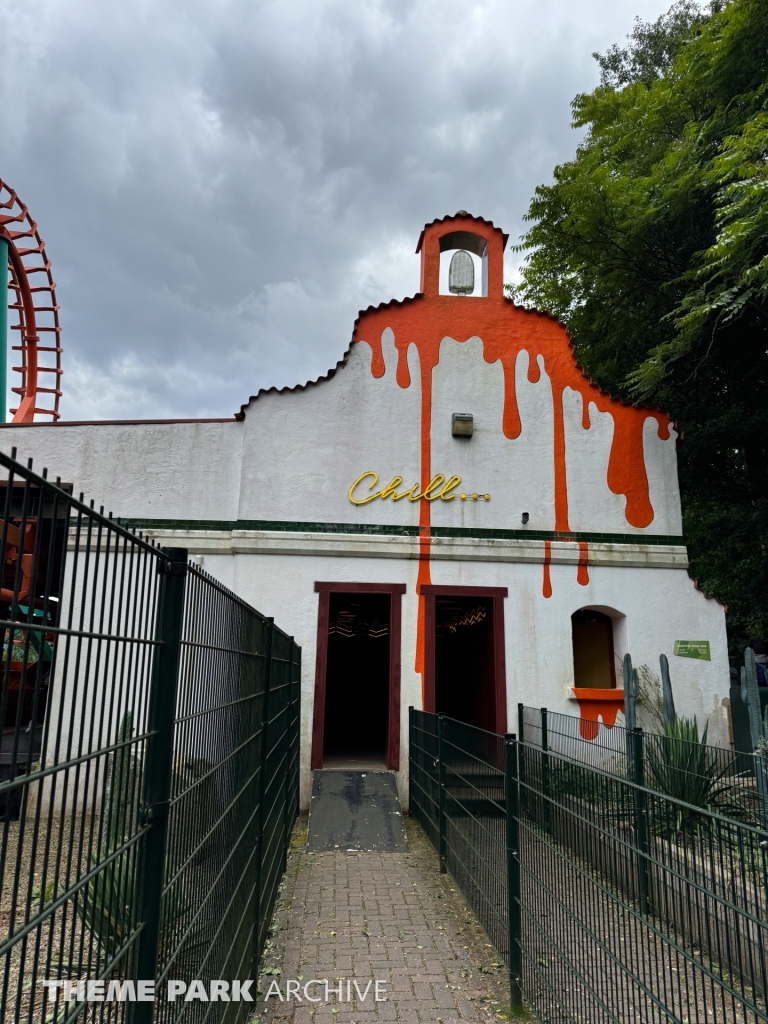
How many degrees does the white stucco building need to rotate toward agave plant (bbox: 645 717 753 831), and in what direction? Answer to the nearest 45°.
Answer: approximately 45° to its left

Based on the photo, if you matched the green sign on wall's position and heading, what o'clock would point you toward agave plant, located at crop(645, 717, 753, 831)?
The agave plant is roughly at 12 o'clock from the green sign on wall.

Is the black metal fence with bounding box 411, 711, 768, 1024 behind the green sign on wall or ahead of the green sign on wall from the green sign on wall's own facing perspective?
ahead

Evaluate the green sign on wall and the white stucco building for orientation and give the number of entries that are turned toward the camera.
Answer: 2

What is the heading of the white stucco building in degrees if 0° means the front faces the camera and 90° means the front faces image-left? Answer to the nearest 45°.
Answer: approximately 0°

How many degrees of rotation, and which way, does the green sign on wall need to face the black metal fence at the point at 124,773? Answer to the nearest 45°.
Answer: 0° — it already faces it

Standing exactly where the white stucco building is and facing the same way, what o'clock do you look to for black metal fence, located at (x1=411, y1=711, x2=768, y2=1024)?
The black metal fence is roughly at 12 o'clock from the white stucco building.

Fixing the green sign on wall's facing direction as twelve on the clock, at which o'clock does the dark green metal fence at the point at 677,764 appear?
The dark green metal fence is roughly at 12 o'clock from the green sign on wall.
